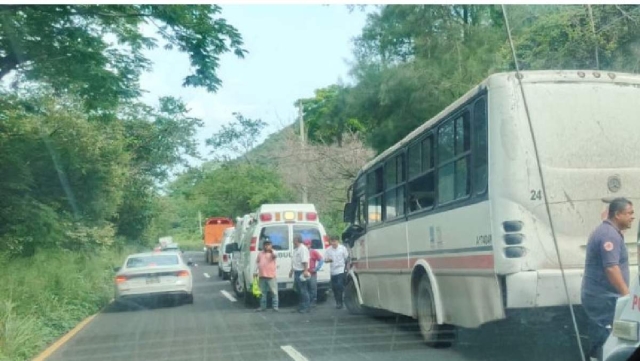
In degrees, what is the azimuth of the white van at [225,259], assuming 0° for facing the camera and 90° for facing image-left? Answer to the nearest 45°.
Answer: approximately 180°

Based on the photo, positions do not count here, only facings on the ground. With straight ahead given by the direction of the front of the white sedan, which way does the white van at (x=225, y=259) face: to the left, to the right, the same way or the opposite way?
the same way

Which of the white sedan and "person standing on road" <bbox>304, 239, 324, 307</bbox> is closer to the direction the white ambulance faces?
the white sedan

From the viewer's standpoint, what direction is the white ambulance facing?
away from the camera

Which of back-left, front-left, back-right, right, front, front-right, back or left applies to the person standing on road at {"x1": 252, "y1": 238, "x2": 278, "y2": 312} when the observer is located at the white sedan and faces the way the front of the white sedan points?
back-right

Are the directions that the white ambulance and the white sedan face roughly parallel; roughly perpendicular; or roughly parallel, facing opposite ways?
roughly parallel

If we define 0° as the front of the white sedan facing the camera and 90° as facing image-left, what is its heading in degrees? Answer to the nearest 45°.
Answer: approximately 180°

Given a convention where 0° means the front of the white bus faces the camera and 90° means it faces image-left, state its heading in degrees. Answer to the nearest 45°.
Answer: approximately 135°
